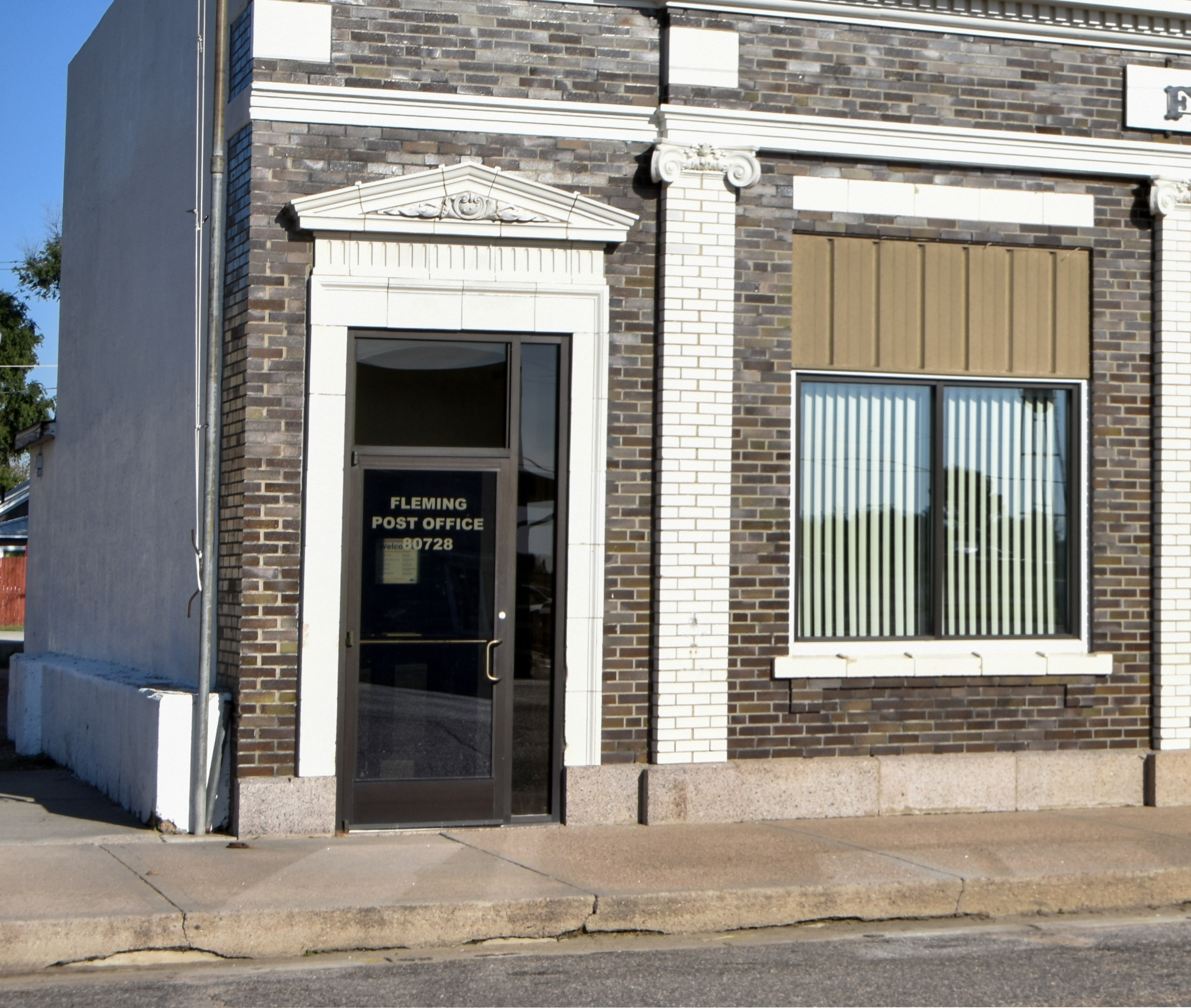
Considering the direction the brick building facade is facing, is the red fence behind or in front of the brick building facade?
behind

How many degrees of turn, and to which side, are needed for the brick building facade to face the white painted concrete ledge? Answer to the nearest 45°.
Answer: approximately 90° to its right

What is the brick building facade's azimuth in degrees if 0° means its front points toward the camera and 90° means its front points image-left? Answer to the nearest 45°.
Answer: approximately 0°
